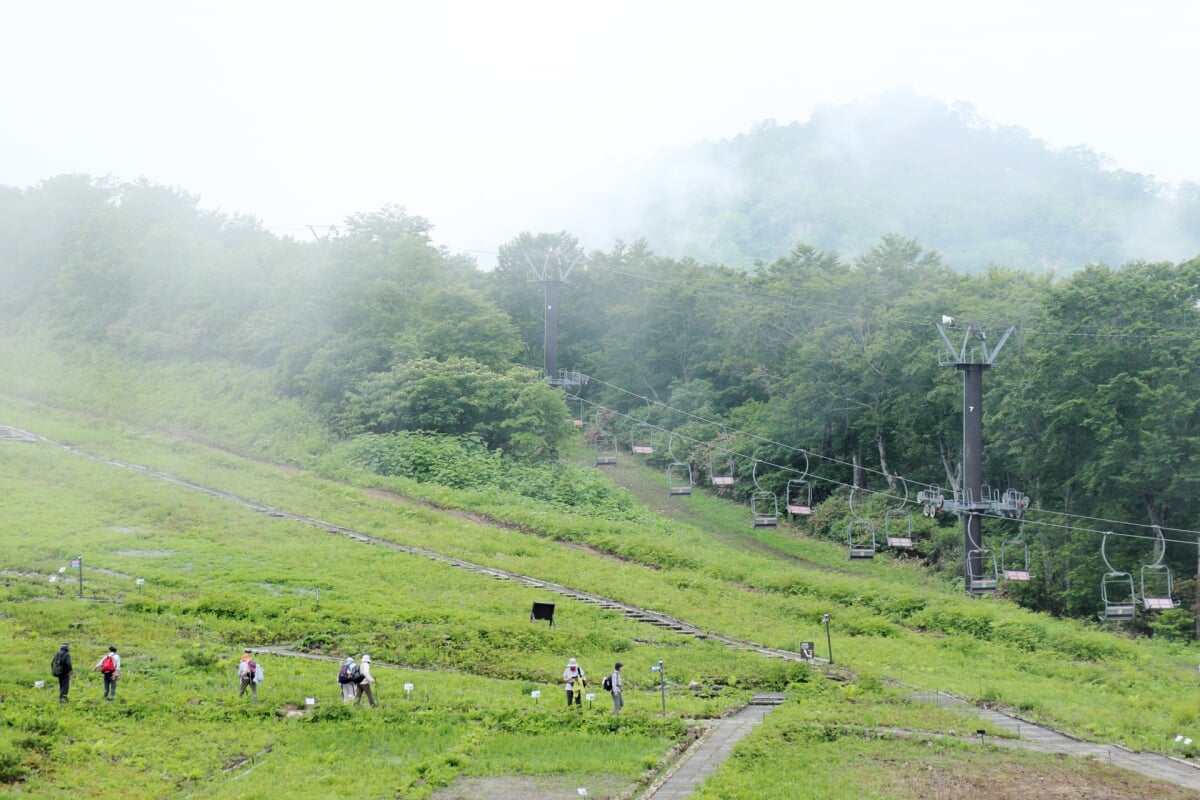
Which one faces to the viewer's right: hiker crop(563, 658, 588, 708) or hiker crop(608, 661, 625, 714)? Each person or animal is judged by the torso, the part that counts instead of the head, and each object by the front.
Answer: hiker crop(608, 661, 625, 714)

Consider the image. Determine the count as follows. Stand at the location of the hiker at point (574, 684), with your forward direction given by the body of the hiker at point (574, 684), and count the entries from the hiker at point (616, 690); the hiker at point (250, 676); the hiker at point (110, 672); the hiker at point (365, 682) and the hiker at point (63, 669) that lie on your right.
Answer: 4

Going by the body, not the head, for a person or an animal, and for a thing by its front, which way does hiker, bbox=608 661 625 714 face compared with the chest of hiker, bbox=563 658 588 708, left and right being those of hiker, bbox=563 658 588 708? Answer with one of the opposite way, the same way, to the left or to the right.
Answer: to the left

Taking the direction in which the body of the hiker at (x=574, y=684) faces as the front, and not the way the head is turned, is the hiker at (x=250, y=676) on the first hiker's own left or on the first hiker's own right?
on the first hiker's own right

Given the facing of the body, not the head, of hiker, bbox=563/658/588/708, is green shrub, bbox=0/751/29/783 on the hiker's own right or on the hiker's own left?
on the hiker's own right

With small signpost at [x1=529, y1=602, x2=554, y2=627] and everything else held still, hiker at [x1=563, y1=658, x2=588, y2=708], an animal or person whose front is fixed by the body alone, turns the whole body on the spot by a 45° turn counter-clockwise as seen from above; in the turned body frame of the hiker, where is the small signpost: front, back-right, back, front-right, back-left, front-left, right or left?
back-left

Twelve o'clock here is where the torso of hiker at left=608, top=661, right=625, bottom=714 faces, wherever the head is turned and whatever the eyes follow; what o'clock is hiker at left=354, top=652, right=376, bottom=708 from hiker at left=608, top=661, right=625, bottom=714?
hiker at left=354, top=652, right=376, bottom=708 is roughly at 6 o'clock from hiker at left=608, top=661, right=625, bottom=714.

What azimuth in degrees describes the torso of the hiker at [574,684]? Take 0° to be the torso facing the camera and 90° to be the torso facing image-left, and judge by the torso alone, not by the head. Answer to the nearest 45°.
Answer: approximately 0°

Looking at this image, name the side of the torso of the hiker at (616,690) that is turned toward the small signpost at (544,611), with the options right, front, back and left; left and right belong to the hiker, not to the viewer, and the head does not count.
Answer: left

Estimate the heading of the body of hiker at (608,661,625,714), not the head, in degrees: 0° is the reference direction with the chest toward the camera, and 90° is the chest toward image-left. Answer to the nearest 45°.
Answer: approximately 270°

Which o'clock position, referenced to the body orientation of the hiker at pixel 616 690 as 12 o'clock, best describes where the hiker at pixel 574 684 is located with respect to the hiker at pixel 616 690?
the hiker at pixel 574 684 is roughly at 7 o'clock from the hiker at pixel 616 690.

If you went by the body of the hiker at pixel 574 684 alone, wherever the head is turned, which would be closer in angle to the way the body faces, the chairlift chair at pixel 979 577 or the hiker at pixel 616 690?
the hiker

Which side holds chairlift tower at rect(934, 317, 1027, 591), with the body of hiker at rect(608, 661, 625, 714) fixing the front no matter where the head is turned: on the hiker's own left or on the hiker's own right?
on the hiker's own left

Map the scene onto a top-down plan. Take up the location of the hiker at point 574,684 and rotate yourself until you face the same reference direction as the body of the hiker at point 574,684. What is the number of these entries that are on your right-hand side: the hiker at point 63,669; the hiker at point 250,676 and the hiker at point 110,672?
3

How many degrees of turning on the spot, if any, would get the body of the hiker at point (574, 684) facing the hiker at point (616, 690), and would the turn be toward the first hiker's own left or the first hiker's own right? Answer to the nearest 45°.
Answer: approximately 45° to the first hiker's own left

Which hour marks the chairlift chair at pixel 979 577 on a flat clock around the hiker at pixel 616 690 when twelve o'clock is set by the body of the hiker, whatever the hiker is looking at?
The chairlift chair is roughly at 10 o'clock from the hiker.

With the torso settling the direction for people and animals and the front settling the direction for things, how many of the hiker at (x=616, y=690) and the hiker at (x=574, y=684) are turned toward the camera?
1

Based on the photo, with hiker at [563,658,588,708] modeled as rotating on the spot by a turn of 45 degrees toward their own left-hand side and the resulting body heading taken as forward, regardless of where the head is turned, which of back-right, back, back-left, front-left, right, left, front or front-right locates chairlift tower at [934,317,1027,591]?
left
